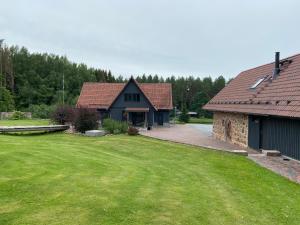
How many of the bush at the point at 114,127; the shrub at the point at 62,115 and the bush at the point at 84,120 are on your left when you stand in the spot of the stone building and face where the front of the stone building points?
0

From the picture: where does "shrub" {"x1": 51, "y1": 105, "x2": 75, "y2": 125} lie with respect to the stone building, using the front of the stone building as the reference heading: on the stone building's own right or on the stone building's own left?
on the stone building's own right

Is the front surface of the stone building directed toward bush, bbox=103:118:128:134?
no

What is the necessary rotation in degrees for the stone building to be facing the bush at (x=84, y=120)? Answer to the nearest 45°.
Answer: approximately 45° to its right

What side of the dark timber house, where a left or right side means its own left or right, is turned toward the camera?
front

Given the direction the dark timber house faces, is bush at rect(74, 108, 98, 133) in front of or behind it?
in front

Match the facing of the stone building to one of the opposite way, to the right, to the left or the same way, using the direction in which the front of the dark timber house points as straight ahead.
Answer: to the right

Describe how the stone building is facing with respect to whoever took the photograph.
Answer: facing the viewer and to the left of the viewer

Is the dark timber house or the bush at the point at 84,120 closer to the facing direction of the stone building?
the bush

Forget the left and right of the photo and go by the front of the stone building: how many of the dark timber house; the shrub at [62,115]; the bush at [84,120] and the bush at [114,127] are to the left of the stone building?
0

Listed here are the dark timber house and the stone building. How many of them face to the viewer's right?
0

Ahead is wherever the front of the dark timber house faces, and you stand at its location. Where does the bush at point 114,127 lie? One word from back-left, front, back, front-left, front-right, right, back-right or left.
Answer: front

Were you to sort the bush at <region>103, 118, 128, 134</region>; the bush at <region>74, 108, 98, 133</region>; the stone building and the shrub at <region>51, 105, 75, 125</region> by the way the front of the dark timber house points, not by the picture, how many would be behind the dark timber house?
0
